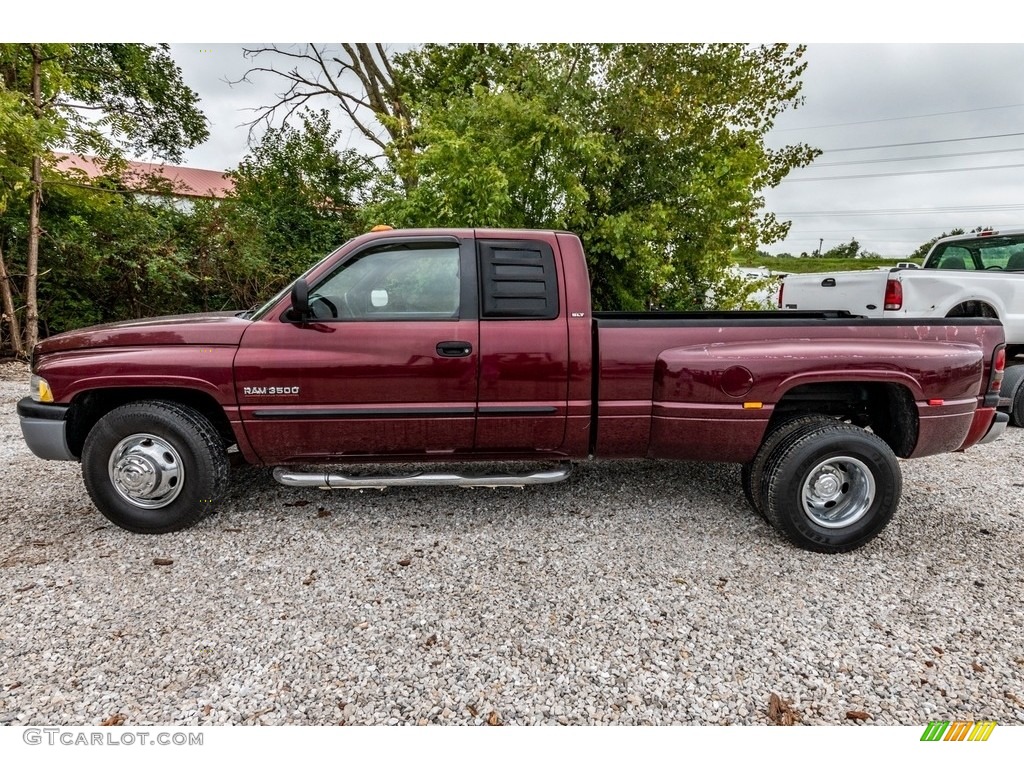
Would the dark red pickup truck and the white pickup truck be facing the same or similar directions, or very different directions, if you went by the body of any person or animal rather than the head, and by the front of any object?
very different directions

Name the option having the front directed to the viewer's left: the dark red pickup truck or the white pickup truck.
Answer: the dark red pickup truck

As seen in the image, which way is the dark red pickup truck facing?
to the viewer's left

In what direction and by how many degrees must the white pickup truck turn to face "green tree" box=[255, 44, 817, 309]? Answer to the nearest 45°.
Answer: approximately 135° to its left

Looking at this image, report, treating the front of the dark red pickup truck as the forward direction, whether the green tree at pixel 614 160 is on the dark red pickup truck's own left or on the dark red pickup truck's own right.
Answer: on the dark red pickup truck's own right

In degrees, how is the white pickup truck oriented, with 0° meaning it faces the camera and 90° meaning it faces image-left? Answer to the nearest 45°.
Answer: approximately 225°

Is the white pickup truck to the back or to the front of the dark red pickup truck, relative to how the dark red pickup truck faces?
to the back

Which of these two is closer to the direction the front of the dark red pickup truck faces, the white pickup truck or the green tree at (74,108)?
the green tree

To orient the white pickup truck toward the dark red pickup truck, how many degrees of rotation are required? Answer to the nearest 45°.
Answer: approximately 180°

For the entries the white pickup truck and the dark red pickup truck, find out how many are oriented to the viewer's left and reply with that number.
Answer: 1
